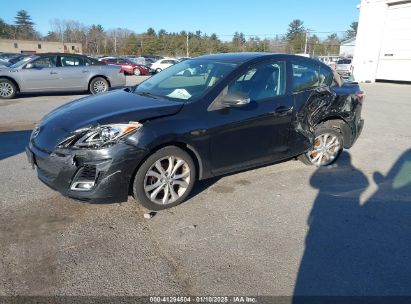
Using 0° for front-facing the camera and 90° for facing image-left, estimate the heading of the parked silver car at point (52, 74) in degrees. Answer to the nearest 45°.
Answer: approximately 90°

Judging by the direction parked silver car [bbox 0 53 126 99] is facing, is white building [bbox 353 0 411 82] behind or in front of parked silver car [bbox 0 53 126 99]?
behind

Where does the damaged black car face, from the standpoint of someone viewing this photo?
facing the viewer and to the left of the viewer

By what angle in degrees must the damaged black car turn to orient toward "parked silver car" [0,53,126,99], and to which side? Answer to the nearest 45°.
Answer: approximately 90° to its right

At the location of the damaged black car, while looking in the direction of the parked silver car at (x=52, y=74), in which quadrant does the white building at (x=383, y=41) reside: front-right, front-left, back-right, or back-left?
front-right

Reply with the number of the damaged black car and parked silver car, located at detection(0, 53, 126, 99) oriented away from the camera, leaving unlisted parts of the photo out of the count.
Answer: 0

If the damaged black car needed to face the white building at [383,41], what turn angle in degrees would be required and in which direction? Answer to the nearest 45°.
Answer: approximately 180°

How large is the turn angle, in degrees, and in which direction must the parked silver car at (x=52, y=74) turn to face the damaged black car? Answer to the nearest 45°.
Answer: approximately 90° to its left

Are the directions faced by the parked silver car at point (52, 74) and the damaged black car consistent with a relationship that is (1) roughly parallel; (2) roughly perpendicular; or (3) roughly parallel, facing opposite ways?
roughly parallel
